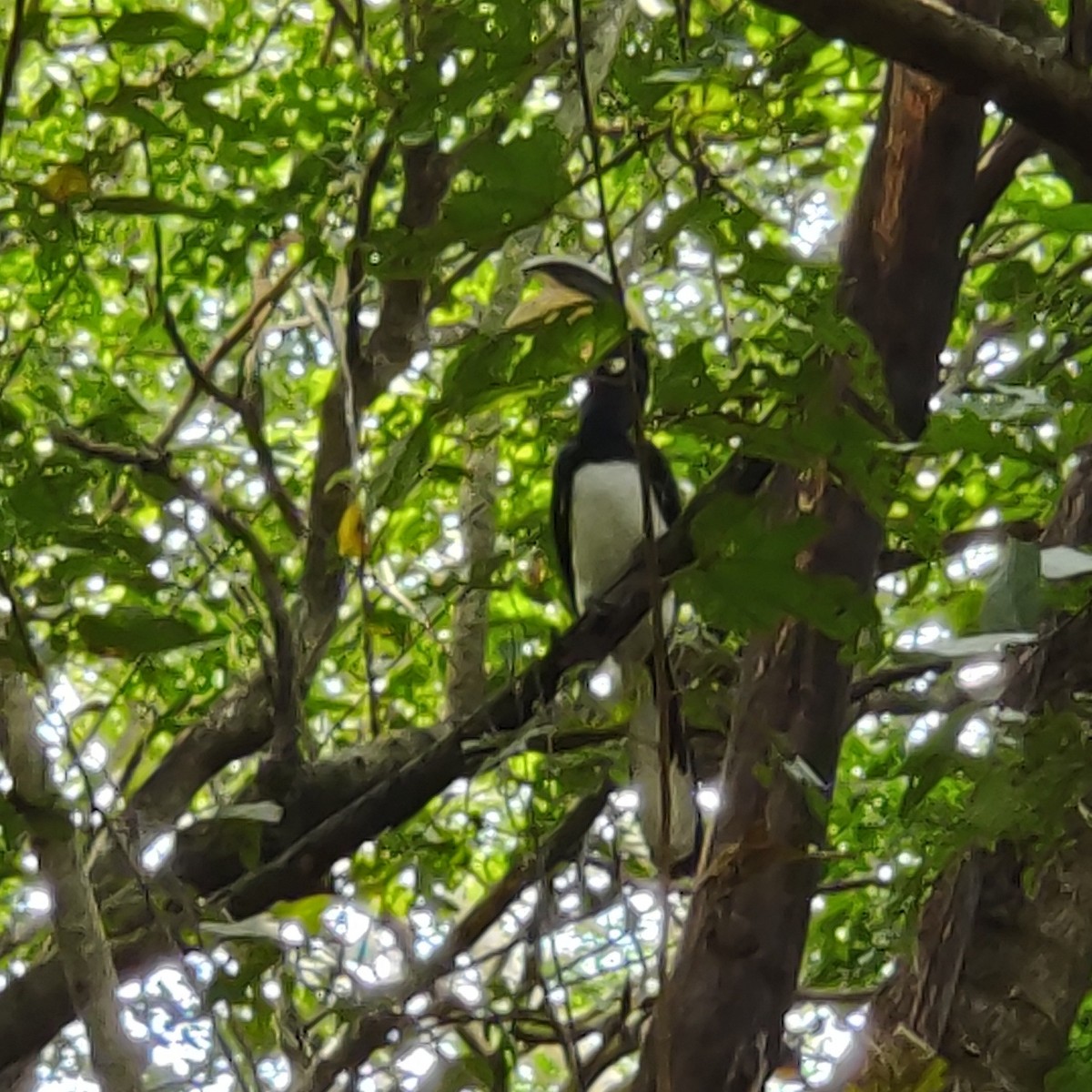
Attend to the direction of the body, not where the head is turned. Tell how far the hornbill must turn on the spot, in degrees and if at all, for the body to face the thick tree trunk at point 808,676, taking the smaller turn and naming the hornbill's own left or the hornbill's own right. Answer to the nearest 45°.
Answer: approximately 45° to the hornbill's own left

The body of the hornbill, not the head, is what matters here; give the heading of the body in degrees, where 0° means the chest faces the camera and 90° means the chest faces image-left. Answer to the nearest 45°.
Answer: approximately 45°
